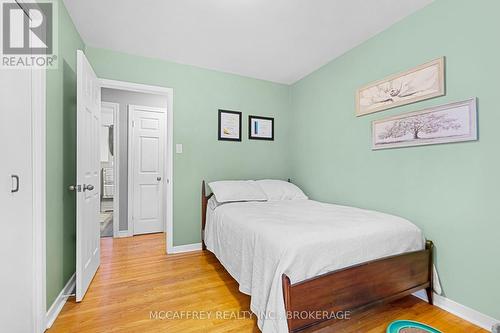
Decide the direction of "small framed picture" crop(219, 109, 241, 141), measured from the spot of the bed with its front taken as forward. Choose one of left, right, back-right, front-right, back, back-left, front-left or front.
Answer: back

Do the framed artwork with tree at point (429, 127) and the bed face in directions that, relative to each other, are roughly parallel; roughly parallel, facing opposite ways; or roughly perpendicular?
roughly perpendicular

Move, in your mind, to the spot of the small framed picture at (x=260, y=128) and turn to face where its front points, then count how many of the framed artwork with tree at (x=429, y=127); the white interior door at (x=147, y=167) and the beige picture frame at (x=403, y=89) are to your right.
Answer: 1

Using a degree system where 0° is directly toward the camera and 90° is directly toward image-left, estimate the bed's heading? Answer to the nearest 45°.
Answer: approximately 315°

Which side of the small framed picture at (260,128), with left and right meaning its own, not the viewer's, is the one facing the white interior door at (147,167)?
right

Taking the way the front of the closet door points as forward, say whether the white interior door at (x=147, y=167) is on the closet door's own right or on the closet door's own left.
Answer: on the closet door's own left

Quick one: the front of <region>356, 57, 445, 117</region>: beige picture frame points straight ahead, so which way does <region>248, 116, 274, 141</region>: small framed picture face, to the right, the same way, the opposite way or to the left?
to the left

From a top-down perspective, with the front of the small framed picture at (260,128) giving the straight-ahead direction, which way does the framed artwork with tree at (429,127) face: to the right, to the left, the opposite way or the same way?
to the right

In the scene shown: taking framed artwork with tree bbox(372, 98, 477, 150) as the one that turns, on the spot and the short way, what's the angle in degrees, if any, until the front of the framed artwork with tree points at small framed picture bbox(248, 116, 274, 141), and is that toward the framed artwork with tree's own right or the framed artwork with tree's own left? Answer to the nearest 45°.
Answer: approximately 45° to the framed artwork with tree's own right

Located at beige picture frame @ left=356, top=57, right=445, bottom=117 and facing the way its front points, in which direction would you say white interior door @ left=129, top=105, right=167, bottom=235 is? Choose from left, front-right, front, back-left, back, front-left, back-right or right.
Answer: front-right

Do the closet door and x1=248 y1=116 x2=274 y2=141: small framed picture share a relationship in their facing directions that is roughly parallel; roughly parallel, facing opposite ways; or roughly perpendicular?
roughly perpendicular

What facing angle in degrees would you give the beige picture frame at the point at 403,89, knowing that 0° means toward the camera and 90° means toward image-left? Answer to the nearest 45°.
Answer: approximately 45°
